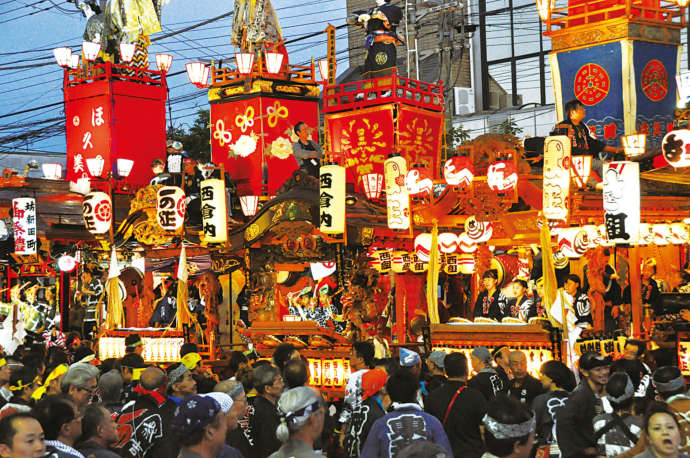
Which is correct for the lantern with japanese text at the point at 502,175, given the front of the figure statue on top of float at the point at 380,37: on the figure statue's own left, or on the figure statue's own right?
on the figure statue's own left

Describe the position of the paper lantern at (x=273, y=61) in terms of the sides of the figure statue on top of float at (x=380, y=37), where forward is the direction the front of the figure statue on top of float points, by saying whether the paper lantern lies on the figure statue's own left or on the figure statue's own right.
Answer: on the figure statue's own right

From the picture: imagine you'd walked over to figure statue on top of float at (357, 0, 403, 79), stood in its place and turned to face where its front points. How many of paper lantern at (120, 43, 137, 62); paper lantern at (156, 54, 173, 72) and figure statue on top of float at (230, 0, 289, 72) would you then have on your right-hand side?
3

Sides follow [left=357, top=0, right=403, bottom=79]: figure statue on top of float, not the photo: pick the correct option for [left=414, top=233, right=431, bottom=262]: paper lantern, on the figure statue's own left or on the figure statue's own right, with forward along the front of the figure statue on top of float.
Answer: on the figure statue's own left

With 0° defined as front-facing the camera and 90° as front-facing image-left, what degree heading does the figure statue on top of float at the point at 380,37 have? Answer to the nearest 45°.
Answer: approximately 45°

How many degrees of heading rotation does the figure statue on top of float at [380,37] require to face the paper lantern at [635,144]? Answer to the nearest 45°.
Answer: approximately 90° to its left

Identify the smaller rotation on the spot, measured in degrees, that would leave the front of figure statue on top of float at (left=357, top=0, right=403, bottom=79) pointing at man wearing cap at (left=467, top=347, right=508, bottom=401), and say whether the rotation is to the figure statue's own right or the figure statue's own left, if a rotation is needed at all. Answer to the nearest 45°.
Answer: approximately 45° to the figure statue's own left

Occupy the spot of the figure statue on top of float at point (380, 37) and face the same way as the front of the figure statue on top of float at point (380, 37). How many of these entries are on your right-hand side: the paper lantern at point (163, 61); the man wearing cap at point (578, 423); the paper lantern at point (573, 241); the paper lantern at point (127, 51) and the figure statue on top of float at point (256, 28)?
3

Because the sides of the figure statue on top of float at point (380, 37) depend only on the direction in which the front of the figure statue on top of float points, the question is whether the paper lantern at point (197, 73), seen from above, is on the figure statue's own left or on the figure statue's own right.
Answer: on the figure statue's own right

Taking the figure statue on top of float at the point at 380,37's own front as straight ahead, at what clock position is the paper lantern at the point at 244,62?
The paper lantern is roughly at 2 o'clock from the figure statue on top of float.

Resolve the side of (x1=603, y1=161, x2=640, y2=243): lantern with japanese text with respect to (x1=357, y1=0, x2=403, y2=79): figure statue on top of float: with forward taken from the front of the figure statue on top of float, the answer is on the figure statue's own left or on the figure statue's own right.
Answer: on the figure statue's own left
